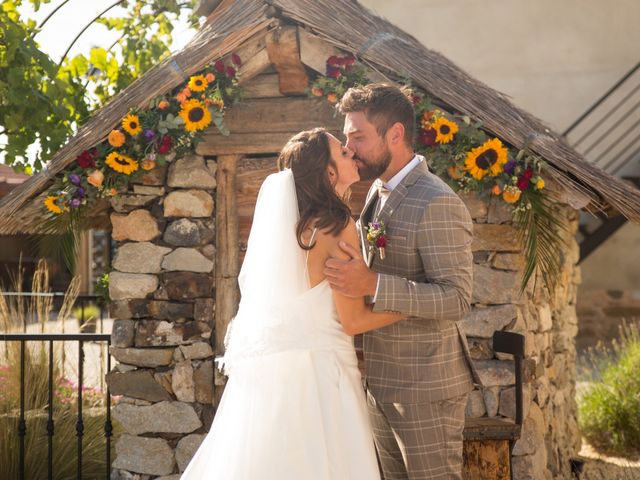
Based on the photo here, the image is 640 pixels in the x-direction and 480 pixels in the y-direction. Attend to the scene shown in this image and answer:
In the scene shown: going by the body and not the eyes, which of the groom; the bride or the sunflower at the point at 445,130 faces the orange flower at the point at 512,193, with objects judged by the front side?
the bride

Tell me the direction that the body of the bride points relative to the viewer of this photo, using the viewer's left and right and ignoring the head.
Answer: facing away from the viewer and to the right of the viewer

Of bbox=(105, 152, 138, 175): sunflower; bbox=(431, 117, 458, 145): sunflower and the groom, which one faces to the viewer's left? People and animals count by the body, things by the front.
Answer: the groom

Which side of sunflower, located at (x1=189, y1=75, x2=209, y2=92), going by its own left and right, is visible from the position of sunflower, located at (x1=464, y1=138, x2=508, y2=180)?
left

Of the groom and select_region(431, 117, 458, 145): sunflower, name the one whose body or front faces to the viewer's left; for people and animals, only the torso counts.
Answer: the groom

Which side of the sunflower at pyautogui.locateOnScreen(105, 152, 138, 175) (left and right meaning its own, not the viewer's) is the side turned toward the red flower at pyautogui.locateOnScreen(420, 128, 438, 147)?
left

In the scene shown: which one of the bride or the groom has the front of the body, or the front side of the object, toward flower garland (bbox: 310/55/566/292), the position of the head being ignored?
the bride

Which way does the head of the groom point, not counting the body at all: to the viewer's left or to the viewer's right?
to the viewer's left
